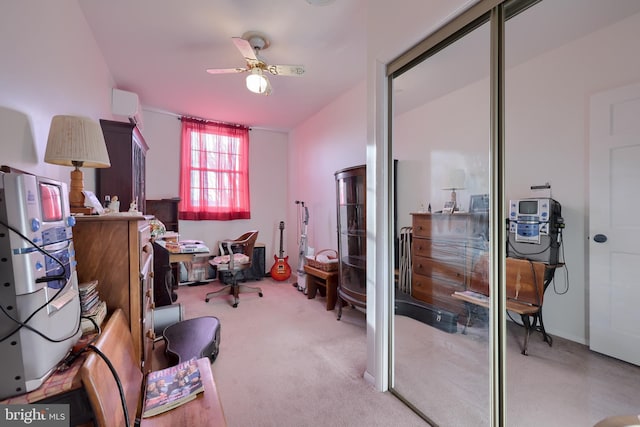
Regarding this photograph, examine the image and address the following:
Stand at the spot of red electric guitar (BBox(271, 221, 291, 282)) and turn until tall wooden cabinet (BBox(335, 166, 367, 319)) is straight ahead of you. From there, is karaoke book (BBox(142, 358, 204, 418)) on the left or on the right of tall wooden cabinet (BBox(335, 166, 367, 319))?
right

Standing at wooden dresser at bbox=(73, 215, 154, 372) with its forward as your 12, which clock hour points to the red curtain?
The red curtain is roughly at 10 o'clock from the wooden dresser.

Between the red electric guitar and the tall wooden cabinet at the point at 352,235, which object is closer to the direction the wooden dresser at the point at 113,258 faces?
the tall wooden cabinet

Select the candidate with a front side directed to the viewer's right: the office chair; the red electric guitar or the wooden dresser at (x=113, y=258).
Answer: the wooden dresser

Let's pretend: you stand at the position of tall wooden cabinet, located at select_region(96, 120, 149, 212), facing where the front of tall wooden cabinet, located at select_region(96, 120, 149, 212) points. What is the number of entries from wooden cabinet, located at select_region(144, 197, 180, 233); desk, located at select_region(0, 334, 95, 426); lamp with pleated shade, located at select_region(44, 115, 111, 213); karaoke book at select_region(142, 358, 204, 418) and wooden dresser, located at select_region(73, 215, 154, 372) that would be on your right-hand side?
4

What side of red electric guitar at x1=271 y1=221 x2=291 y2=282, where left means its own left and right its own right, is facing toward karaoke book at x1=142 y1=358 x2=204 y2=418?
front

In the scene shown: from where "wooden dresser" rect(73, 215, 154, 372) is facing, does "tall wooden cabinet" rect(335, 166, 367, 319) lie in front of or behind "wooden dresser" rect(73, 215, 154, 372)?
in front

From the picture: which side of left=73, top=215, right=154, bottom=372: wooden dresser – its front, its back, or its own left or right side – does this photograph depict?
right

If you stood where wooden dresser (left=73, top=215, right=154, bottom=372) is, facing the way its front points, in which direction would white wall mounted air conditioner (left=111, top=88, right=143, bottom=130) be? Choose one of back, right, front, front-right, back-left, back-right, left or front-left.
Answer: left
